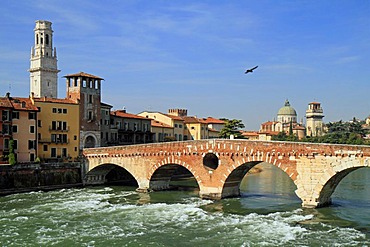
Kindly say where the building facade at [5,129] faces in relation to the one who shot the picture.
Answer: facing the viewer and to the right of the viewer

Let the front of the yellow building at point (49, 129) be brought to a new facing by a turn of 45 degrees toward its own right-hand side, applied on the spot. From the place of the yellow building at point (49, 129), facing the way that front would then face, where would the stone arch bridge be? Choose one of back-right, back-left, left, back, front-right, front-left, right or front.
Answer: left

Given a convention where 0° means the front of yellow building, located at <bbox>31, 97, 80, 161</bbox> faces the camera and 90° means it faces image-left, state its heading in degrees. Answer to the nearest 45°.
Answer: approximately 0°

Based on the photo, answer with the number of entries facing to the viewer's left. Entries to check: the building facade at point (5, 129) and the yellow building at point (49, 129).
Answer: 0

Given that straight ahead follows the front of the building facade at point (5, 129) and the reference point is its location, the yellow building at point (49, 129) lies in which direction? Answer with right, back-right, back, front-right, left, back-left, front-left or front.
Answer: left

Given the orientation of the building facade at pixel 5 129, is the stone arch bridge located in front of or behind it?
in front

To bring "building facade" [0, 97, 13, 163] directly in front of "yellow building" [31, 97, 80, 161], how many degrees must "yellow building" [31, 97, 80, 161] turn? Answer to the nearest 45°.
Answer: approximately 45° to its right
